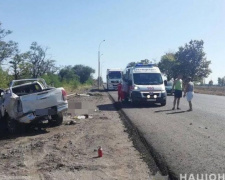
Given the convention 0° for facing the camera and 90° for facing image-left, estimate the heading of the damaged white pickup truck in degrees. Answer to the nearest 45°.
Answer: approximately 135°

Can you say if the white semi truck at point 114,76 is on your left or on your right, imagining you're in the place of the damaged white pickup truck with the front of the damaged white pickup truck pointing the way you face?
on your right

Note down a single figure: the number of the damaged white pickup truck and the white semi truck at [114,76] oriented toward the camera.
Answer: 1

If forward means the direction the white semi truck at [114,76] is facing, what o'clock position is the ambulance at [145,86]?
the ambulance at [145,86] is roughly at 12 o'clock from the white semi truck at [114,76].
